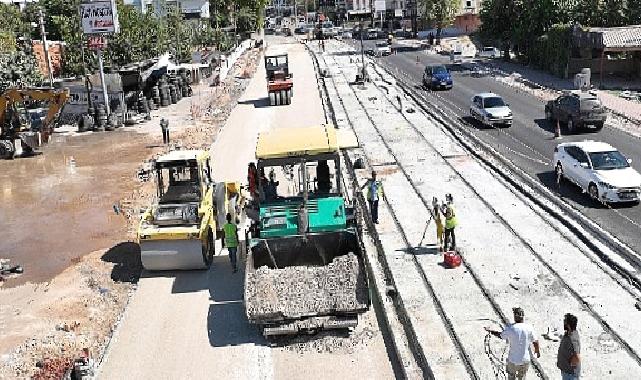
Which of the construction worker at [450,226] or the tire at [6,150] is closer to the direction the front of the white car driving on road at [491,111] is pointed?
the construction worker

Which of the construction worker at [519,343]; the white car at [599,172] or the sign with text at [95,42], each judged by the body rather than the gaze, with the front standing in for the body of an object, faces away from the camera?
the construction worker

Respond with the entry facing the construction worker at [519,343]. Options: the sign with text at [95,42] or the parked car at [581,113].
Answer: the sign with text

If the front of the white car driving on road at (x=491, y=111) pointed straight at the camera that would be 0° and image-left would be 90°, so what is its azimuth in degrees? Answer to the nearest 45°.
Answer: approximately 315°

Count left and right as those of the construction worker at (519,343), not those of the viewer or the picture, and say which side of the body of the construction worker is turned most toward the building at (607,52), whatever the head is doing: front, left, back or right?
front

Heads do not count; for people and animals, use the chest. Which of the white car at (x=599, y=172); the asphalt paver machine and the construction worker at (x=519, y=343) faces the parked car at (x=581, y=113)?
the construction worker

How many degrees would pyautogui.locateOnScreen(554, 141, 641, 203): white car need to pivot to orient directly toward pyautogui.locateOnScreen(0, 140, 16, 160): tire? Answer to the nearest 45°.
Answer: approximately 135° to its right

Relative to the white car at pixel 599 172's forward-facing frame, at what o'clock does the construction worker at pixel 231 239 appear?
The construction worker is roughly at 3 o'clock from the white car.

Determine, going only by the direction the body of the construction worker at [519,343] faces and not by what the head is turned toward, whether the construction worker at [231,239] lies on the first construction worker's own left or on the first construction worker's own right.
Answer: on the first construction worker's own left

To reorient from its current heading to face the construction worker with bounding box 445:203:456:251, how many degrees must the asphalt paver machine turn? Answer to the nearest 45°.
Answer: approximately 90° to its left
